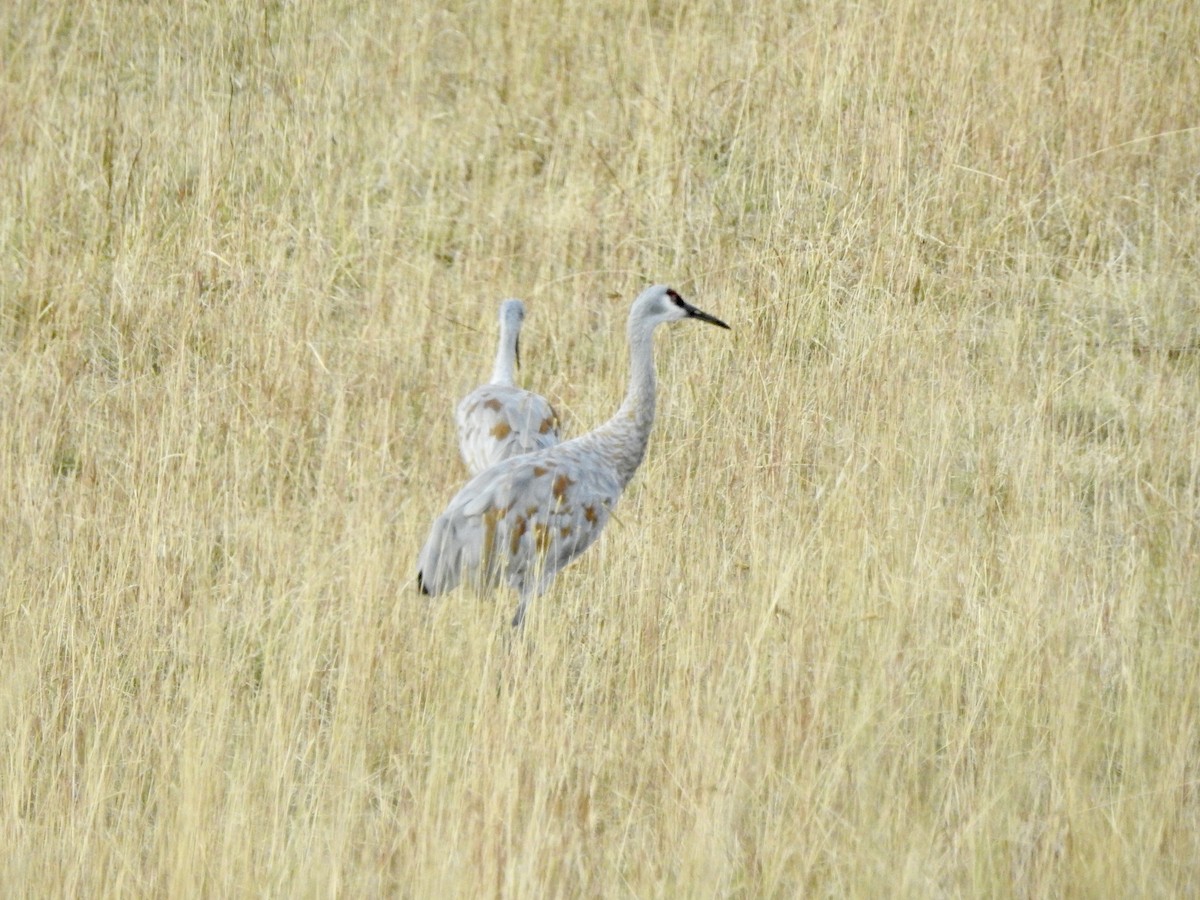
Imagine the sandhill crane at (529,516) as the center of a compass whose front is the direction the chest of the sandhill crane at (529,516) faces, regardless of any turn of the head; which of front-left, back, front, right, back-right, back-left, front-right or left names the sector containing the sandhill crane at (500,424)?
left

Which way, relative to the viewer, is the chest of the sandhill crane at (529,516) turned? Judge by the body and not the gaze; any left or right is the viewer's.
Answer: facing to the right of the viewer
